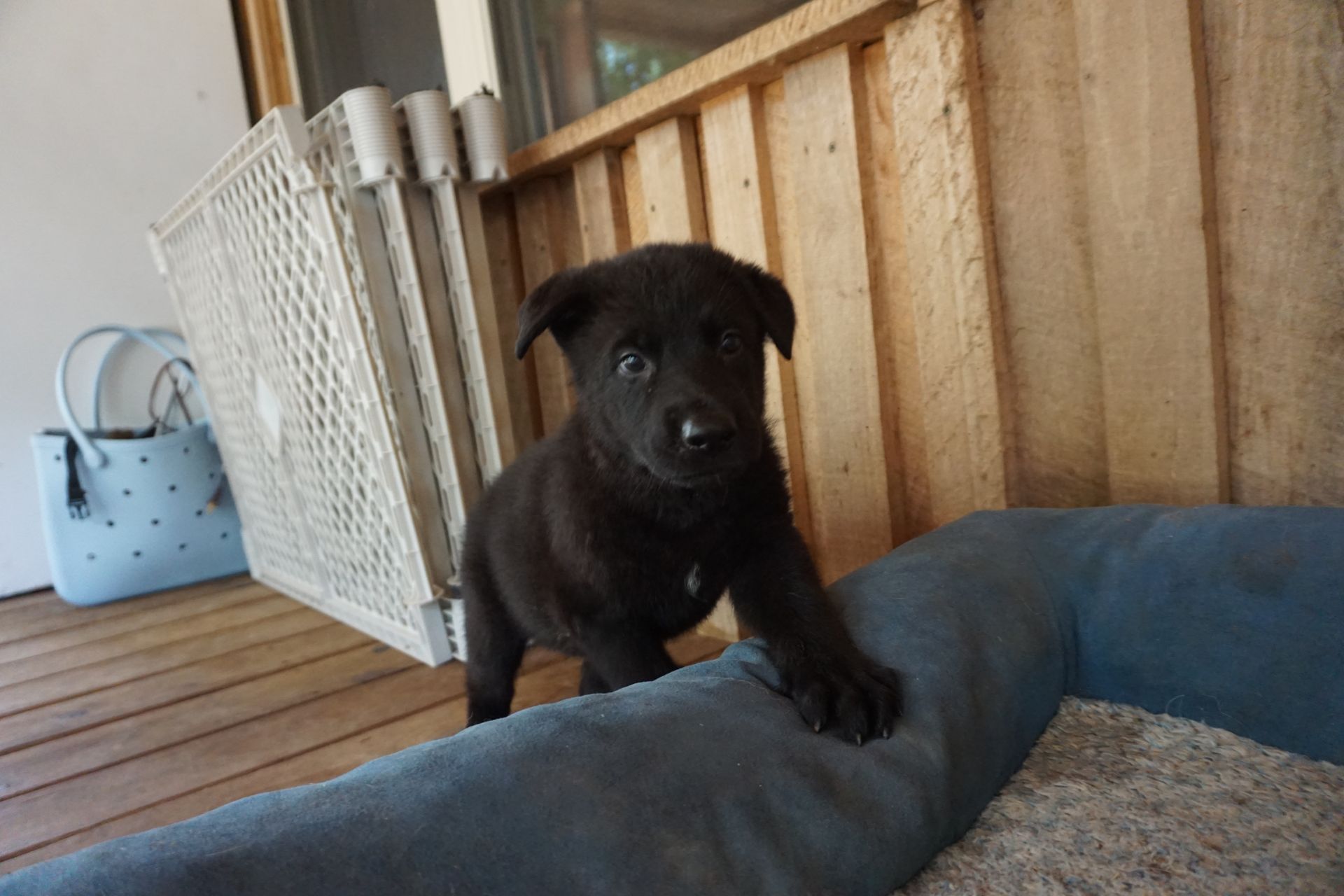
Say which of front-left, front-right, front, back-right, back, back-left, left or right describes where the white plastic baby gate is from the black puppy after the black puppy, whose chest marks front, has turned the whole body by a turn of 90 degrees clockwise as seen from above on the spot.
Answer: right

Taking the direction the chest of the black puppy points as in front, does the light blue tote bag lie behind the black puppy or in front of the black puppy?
behind

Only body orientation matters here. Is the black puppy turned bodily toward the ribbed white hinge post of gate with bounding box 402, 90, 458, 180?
no
